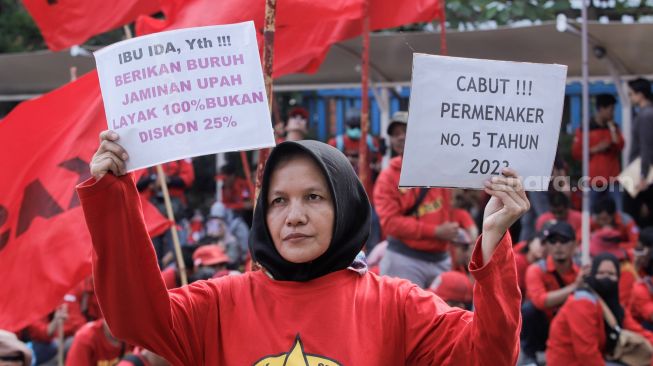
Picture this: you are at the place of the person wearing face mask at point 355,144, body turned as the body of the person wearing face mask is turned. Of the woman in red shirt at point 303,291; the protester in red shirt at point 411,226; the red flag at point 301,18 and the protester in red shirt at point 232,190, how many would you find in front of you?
3

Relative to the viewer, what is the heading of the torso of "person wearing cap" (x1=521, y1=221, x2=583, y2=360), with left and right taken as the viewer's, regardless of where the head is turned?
facing the viewer

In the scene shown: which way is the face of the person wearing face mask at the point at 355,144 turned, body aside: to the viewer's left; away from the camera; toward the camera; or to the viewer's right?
toward the camera

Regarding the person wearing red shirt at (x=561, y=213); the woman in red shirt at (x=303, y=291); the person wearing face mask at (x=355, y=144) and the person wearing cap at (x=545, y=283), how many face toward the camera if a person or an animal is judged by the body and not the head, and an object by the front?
4

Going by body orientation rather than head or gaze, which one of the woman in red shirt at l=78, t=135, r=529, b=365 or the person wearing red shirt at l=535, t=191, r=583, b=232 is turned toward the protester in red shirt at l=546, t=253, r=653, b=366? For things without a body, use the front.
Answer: the person wearing red shirt

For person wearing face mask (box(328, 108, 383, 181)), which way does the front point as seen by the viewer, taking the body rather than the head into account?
toward the camera

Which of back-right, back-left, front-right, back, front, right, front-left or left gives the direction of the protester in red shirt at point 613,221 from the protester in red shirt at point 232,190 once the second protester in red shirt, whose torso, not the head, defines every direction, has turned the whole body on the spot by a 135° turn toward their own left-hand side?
front-right

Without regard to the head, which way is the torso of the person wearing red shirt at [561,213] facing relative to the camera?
toward the camera

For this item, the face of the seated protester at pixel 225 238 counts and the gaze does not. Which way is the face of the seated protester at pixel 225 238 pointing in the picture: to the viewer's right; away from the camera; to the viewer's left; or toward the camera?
toward the camera

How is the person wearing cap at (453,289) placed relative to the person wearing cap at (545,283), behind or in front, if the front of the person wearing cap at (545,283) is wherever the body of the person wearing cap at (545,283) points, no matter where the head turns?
in front

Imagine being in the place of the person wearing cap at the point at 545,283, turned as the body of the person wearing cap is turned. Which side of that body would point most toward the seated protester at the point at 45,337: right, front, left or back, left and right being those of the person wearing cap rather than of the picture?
right

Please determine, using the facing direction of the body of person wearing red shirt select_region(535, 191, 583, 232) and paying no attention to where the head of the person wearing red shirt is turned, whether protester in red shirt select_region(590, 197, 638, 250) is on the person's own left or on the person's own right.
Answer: on the person's own left

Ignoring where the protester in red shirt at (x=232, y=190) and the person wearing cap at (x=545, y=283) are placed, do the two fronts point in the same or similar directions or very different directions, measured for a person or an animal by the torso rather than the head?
same or similar directions

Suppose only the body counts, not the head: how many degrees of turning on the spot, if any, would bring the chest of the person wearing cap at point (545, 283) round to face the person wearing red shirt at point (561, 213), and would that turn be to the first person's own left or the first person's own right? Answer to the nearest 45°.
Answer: approximately 180°

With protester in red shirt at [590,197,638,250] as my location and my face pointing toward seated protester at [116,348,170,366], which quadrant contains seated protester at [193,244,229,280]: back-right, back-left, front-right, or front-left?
front-right

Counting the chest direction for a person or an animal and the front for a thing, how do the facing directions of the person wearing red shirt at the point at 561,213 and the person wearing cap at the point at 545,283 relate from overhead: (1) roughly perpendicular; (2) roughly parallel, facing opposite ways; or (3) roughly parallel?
roughly parallel

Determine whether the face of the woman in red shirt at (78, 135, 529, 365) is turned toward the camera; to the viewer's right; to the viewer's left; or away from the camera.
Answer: toward the camera

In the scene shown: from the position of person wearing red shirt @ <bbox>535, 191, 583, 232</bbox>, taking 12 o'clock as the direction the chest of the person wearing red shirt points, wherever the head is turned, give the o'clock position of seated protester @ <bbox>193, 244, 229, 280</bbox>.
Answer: The seated protester is roughly at 2 o'clock from the person wearing red shirt.

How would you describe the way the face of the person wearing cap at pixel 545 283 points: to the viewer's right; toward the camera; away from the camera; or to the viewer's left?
toward the camera
